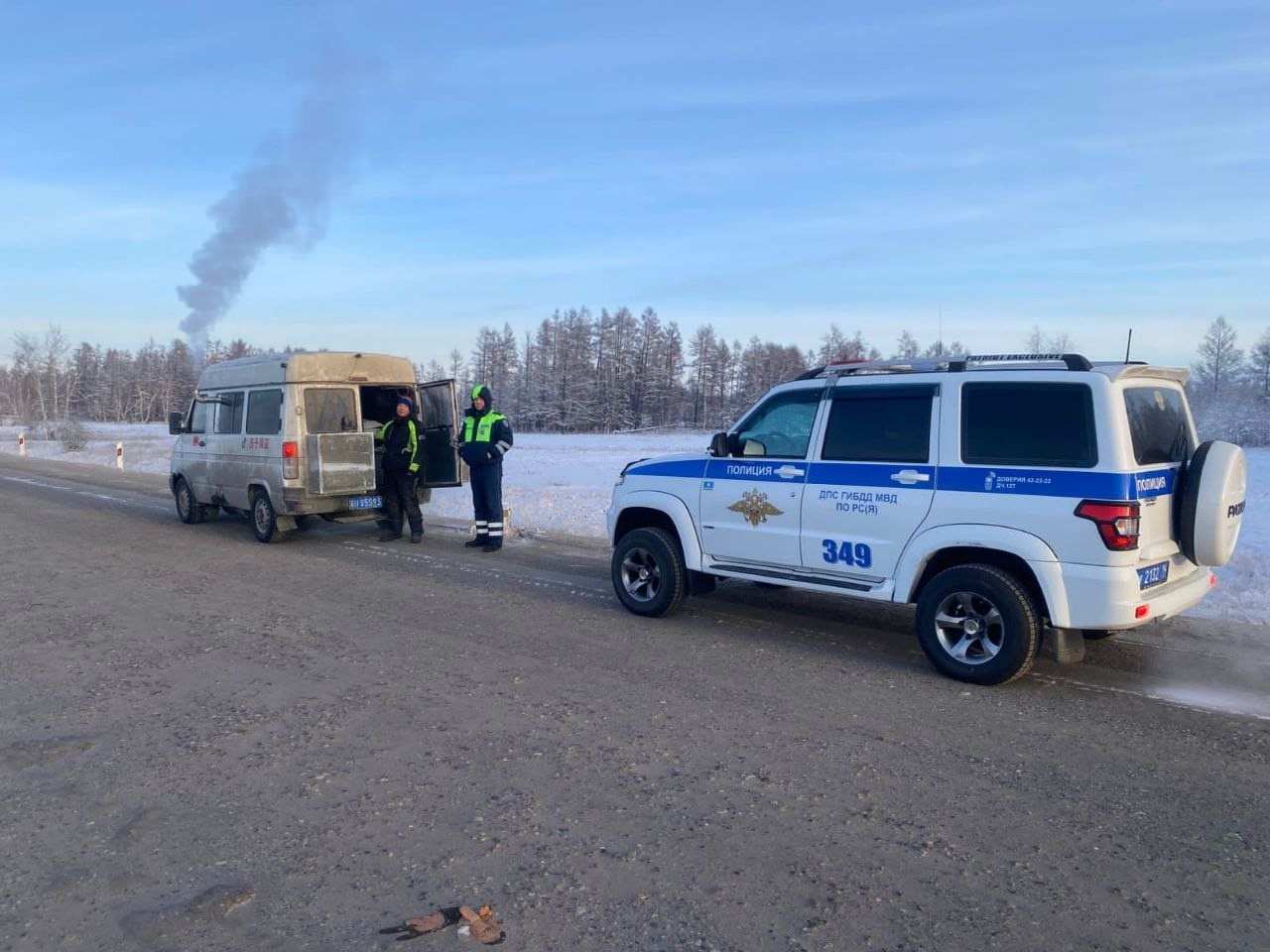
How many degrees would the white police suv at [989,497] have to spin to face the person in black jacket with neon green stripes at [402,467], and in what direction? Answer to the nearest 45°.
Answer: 0° — it already faces them

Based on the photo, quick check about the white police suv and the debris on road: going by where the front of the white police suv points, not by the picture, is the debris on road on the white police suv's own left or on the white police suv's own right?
on the white police suv's own left

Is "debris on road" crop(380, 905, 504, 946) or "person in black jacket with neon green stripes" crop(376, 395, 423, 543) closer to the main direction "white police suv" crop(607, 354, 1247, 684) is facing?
the person in black jacket with neon green stripes

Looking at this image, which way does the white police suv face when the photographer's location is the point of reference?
facing away from the viewer and to the left of the viewer

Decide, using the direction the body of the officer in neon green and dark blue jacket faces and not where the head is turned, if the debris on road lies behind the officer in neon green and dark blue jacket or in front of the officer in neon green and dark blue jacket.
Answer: in front

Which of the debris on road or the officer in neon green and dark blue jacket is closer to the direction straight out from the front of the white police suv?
the officer in neon green and dark blue jacket

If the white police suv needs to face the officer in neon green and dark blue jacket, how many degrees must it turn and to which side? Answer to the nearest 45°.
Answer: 0° — it already faces them

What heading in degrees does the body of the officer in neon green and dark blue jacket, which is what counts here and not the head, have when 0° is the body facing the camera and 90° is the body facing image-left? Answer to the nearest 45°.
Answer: approximately 45°

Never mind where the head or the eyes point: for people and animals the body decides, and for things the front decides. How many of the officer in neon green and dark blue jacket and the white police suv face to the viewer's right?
0

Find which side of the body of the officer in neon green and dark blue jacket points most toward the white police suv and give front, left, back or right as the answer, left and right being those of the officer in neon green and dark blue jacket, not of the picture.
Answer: left
